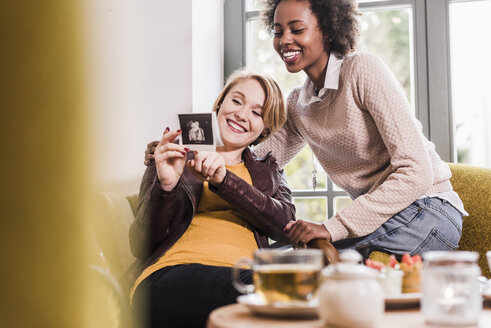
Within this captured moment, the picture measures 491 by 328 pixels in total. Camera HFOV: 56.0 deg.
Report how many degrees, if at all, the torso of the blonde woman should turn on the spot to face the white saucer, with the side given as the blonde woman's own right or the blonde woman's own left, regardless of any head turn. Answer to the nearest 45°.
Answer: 0° — they already face it

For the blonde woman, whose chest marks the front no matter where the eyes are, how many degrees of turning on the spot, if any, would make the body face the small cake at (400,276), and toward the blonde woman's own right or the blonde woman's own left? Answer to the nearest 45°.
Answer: approximately 45° to the blonde woman's own left

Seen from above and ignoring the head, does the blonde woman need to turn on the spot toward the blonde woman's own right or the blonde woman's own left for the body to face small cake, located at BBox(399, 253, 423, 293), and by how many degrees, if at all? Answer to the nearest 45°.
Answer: approximately 45° to the blonde woman's own left

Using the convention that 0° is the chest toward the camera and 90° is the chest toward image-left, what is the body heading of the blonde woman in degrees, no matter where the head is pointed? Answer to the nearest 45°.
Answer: approximately 0°

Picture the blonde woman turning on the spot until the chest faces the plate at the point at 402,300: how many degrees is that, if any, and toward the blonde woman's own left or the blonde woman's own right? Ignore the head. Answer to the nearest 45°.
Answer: approximately 45° to the blonde woman's own left

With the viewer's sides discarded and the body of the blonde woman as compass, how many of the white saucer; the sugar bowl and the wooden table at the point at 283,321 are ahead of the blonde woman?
3

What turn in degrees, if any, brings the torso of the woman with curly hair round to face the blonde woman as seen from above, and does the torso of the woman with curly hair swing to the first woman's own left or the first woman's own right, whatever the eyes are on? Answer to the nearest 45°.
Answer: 0° — they already face them

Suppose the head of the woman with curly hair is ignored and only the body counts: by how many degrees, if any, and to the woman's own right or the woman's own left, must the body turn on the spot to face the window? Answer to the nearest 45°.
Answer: approximately 180°

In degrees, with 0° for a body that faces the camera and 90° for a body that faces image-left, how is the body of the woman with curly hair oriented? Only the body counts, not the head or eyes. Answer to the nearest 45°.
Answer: approximately 45°
